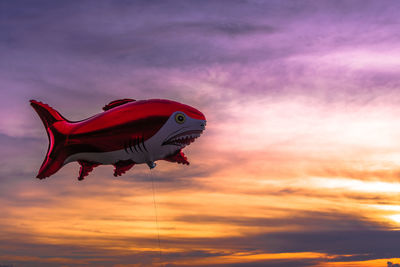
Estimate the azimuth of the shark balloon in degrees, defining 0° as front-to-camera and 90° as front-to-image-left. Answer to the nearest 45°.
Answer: approximately 270°
